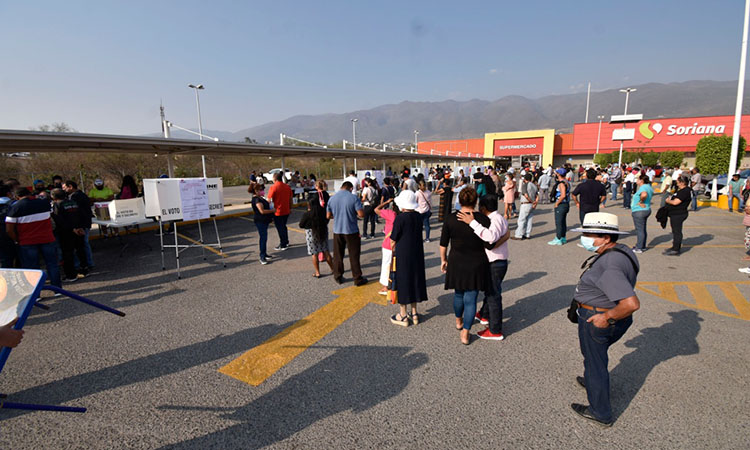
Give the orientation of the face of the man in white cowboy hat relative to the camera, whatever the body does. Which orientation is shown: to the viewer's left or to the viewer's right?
to the viewer's left

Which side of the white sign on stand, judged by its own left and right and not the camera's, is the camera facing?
front

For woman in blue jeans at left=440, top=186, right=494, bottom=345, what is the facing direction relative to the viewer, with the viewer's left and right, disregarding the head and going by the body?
facing away from the viewer

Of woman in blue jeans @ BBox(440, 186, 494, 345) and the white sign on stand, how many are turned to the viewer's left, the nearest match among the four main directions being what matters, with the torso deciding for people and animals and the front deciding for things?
0

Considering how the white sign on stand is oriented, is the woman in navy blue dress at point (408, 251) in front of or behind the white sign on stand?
in front

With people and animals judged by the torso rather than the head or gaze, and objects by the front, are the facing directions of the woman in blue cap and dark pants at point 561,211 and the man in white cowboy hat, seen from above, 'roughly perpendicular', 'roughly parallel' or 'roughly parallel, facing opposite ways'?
roughly parallel

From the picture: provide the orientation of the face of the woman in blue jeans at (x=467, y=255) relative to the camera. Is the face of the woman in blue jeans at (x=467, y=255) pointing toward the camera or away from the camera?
away from the camera

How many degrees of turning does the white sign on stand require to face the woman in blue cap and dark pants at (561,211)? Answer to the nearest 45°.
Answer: approximately 90° to its left

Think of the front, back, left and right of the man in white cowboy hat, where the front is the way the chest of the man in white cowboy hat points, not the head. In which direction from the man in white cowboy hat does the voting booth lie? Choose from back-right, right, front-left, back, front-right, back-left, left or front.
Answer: front

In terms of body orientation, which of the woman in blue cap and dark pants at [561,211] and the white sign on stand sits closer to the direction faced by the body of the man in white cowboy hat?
the white sign on stand
